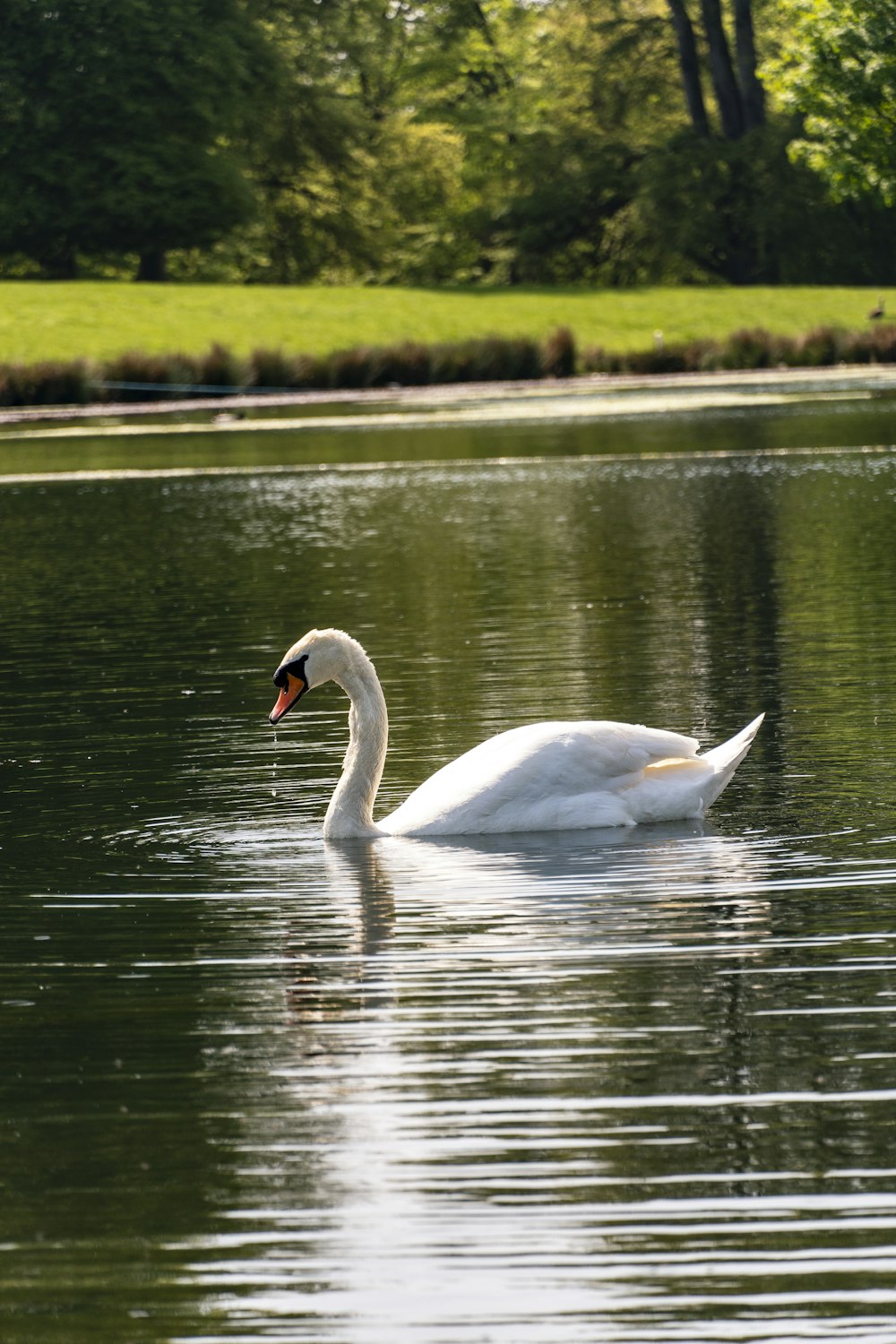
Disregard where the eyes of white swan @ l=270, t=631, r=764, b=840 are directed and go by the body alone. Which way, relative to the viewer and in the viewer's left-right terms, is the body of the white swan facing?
facing to the left of the viewer
